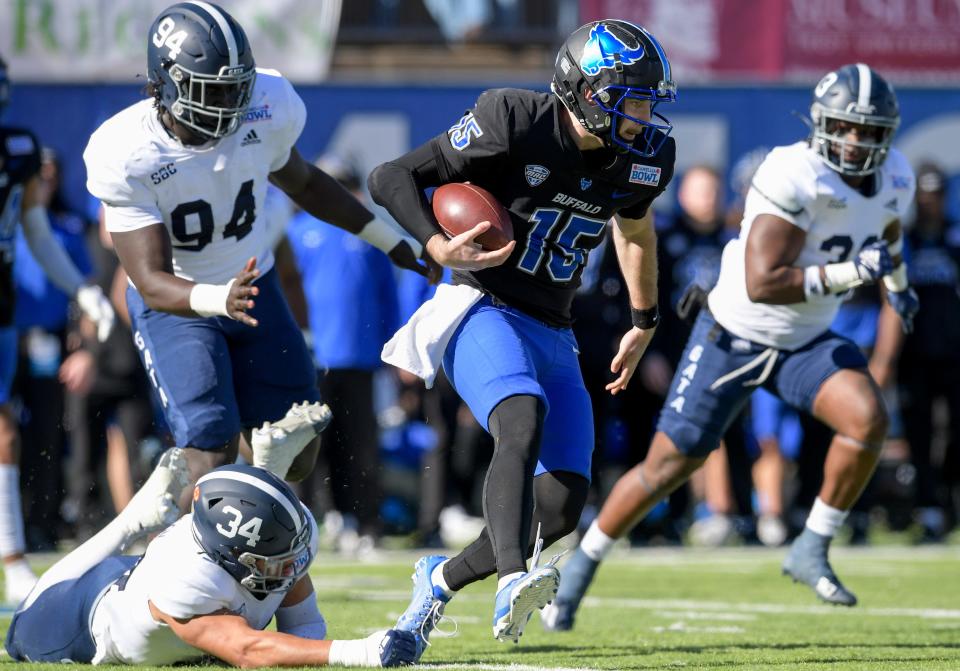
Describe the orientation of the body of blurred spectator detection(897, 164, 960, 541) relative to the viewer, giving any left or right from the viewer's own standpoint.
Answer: facing the viewer

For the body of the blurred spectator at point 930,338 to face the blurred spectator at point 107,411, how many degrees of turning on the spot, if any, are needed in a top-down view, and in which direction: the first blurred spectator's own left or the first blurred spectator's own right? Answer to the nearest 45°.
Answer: approximately 45° to the first blurred spectator's own right

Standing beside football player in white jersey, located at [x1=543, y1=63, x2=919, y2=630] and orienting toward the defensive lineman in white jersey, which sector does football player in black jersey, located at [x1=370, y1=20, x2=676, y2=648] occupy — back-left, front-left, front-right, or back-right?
front-left

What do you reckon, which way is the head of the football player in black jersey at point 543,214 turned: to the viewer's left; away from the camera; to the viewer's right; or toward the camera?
to the viewer's right

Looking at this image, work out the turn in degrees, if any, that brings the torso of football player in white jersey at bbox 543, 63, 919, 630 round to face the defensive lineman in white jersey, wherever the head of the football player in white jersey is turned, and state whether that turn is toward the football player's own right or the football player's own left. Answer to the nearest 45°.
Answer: approximately 90° to the football player's own right

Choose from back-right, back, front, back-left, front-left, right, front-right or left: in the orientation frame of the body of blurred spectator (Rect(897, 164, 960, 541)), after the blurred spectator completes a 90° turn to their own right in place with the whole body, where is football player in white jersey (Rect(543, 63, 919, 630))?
left

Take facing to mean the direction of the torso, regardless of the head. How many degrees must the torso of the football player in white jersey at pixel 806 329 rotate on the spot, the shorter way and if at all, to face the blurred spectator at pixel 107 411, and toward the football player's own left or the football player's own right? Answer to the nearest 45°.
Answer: approximately 135° to the football player's own right

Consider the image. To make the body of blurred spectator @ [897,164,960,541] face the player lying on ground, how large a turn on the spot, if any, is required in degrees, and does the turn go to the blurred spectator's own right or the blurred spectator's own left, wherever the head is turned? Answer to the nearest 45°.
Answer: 0° — they already face them

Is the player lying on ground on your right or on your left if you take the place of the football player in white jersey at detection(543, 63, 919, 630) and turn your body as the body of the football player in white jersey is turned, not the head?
on your right

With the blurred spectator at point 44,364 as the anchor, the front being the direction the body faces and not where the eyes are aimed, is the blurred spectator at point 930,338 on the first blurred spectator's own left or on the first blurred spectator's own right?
on the first blurred spectator's own left

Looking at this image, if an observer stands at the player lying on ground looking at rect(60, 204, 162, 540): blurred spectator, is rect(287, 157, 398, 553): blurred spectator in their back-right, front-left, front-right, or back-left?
front-right
